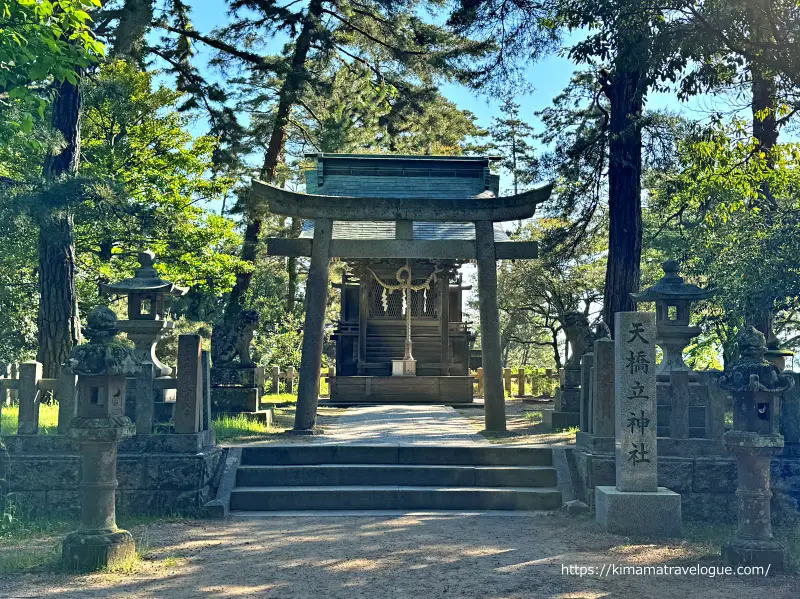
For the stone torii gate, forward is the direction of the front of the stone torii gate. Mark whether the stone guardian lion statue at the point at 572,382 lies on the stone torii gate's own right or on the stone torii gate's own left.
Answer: on the stone torii gate's own left

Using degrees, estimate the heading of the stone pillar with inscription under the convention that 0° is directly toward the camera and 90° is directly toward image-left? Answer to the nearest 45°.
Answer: approximately 0°

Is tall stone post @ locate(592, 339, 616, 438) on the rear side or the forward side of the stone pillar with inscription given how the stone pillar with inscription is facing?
on the rear side

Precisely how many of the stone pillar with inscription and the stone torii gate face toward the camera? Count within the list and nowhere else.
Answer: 2

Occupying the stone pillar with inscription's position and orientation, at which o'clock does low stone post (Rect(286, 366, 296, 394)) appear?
The low stone post is roughly at 5 o'clock from the stone pillar with inscription.

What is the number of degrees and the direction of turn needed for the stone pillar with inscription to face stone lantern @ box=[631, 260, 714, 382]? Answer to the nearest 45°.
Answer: approximately 180°

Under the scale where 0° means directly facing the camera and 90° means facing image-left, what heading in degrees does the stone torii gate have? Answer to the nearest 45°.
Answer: approximately 0°
